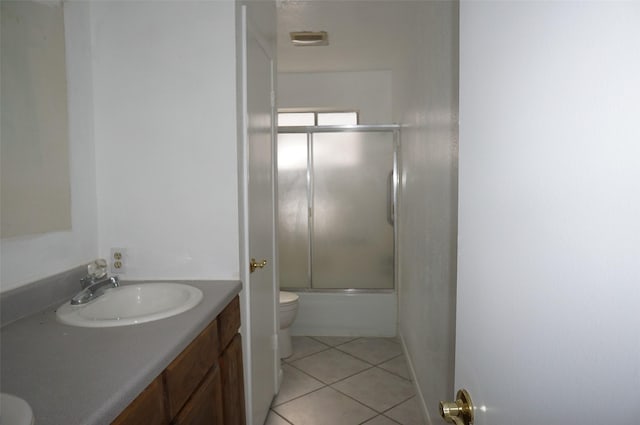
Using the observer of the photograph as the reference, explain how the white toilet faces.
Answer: facing to the right of the viewer

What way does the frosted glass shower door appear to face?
toward the camera

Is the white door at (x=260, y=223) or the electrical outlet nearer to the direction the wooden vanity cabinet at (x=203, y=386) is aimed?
the white door

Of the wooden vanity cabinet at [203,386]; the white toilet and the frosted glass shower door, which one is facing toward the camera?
the frosted glass shower door

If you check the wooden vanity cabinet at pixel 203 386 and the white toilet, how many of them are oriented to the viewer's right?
2

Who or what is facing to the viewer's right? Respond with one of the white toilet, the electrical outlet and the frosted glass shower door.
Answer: the white toilet

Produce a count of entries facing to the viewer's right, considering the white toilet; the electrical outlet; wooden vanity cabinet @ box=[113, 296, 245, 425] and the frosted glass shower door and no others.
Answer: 2

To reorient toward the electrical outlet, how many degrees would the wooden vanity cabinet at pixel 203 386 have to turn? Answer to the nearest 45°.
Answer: approximately 135° to its left

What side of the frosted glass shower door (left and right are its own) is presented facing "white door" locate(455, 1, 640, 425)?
front

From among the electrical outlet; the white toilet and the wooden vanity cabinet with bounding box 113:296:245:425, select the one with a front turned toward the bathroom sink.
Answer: the electrical outlet

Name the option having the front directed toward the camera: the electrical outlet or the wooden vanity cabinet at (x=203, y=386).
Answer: the electrical outlet

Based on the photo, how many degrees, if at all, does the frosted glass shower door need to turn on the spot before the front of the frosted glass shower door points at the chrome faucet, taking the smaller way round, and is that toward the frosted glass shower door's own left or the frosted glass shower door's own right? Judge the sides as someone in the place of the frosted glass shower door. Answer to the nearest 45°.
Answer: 0° — it already faces it

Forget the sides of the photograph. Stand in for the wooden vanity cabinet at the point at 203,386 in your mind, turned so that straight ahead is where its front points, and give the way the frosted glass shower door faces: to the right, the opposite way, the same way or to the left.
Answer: to the right

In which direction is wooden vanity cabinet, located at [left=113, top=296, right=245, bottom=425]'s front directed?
to the viewer's right

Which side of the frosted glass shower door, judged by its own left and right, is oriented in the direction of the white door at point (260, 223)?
front
